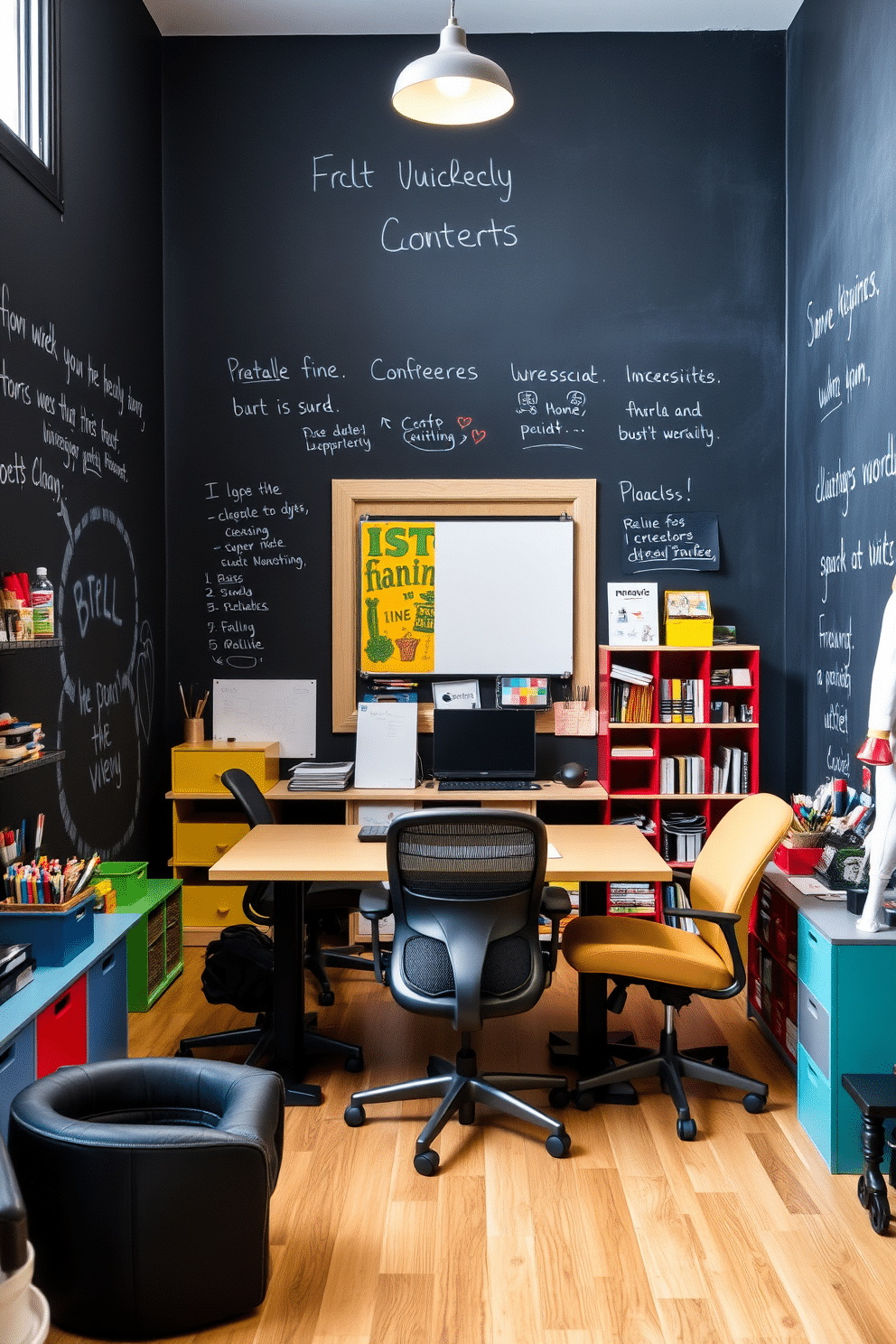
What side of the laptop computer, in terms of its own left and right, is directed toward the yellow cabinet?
right

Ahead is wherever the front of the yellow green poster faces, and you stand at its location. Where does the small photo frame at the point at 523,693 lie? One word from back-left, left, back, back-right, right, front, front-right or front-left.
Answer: left

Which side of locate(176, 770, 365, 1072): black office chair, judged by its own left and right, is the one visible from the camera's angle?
right

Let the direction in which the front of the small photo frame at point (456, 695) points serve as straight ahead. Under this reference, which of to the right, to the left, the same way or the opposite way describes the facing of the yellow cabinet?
the same way

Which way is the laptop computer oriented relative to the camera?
toward the camera

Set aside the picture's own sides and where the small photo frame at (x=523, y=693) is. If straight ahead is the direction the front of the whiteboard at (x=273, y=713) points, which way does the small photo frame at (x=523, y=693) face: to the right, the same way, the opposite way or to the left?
the same way

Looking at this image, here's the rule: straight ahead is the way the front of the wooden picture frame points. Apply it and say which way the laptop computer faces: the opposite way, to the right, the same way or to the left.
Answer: the same way

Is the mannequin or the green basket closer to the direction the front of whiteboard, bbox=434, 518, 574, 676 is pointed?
the mannequin

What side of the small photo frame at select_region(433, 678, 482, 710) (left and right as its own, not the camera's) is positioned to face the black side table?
front

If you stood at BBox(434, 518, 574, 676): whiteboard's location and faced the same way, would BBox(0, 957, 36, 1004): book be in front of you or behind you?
in front

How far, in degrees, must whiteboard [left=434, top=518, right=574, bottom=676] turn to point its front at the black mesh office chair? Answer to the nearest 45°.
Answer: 0° — it already faces it

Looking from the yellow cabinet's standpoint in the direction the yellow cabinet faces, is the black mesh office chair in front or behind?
in front

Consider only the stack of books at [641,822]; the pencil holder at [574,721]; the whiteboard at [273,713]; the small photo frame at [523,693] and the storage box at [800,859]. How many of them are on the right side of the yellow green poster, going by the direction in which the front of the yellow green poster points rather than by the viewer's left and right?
1

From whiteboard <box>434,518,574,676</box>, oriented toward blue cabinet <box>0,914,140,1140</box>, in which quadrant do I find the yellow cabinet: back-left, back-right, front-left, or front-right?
front-right

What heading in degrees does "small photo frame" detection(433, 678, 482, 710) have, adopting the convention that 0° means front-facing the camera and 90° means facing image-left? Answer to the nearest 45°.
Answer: approximately 0°

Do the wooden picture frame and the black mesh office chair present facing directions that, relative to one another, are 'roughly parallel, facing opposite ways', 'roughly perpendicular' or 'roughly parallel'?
roughly parallel, facing opposite ways
